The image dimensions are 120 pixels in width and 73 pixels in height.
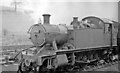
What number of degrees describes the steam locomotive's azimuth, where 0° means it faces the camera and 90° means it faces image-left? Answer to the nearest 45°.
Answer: approximately 45°
